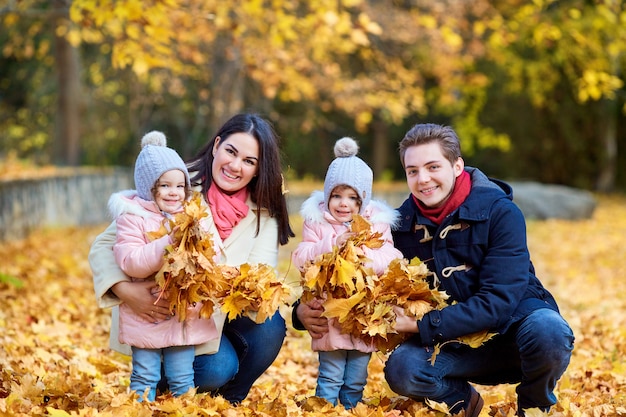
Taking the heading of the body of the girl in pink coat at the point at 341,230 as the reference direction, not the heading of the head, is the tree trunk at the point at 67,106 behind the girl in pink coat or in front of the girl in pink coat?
behind

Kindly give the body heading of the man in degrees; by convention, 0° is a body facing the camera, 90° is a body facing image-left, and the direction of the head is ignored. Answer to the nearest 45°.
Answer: approximately 45°

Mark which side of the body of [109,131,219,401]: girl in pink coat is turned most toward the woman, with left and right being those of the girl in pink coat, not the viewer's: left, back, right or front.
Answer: left

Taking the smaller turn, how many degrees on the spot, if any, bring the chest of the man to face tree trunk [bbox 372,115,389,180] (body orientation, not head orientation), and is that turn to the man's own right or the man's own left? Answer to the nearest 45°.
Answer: approximately 135° to the man's own right

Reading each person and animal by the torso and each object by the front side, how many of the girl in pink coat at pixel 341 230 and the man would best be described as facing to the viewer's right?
0

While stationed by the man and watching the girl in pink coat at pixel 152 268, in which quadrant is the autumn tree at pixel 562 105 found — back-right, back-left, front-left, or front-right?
back-right

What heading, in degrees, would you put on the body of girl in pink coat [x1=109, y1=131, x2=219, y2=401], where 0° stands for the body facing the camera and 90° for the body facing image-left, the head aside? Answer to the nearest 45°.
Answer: approximately 315°

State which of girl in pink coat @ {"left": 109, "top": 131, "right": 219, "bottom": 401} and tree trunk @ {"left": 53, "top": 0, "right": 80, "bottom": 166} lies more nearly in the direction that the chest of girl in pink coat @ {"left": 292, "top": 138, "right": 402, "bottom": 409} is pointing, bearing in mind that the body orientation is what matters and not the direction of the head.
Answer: the girl in pink coat

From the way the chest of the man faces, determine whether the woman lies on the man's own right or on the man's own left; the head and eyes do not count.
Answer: on the man's own right

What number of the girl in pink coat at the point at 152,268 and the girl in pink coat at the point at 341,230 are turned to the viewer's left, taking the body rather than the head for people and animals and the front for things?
0

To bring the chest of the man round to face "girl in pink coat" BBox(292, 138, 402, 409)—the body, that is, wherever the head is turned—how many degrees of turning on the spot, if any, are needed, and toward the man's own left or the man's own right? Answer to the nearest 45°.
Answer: approximately 45° to the man's own right

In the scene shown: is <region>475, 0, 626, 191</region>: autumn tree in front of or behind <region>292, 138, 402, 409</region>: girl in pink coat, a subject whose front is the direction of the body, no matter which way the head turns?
behind
